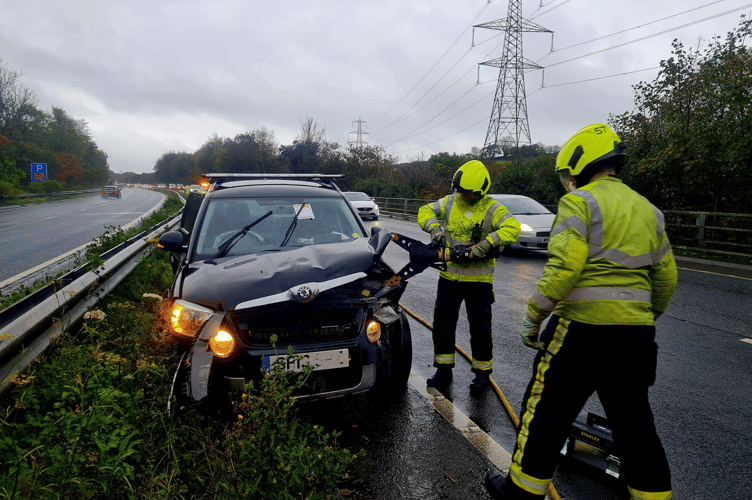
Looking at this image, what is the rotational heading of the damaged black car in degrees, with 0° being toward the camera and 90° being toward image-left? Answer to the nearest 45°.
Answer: approximately 0°

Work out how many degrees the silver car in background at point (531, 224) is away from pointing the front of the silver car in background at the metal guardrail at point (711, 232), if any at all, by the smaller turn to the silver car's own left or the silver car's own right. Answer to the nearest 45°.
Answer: approximately 90° to the silver car's own left

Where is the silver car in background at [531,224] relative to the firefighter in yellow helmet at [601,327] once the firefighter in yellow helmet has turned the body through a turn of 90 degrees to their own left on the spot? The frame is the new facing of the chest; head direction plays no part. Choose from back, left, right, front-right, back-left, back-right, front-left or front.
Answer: back-right

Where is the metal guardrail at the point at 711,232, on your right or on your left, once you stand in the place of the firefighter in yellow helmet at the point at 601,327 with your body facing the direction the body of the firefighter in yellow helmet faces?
on your right

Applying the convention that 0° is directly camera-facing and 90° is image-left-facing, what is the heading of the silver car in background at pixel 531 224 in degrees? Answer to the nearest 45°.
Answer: approximately 315°

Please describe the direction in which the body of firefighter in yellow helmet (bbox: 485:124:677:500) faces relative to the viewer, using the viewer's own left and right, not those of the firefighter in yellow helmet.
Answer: facing away from the viewer and to the left of the viewer

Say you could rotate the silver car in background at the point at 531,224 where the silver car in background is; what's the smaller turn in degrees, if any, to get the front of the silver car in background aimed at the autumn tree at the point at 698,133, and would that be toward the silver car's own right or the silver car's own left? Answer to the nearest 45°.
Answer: approximately 90° to the silver car's own left

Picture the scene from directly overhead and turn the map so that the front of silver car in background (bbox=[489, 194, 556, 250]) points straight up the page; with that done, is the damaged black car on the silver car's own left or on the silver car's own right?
on the silver car's own right

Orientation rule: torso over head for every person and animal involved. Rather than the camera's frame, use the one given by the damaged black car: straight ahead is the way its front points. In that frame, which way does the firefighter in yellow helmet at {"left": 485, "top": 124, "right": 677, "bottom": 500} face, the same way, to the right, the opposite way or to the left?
the opposite way

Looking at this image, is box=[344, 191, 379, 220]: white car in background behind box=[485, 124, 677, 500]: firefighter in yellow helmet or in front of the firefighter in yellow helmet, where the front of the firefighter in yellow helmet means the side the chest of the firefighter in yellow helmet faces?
in front

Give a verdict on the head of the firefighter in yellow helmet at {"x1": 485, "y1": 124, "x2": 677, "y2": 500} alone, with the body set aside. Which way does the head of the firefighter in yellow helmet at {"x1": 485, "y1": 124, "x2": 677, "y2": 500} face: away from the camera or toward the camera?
away from the camera

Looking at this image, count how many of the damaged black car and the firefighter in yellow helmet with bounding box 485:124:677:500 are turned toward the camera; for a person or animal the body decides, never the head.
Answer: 1

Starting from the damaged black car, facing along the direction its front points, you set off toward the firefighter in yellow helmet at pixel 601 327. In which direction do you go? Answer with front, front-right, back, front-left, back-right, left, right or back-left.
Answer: front-left
